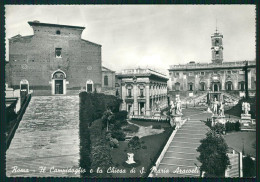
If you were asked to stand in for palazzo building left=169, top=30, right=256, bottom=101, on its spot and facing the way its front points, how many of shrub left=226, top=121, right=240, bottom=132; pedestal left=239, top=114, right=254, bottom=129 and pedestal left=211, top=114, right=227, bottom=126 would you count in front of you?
3

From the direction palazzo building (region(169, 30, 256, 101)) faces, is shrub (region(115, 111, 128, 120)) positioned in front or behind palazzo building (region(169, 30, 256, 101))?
in front

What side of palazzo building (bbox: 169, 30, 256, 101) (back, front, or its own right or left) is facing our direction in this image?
front

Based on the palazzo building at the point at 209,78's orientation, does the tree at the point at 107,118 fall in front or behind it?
in front

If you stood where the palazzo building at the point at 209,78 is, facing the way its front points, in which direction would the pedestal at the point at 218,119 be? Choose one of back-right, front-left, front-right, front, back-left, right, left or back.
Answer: front

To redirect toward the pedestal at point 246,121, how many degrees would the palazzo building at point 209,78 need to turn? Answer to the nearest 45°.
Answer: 0° — it already faces it

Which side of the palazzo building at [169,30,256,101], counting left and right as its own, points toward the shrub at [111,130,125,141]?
front
